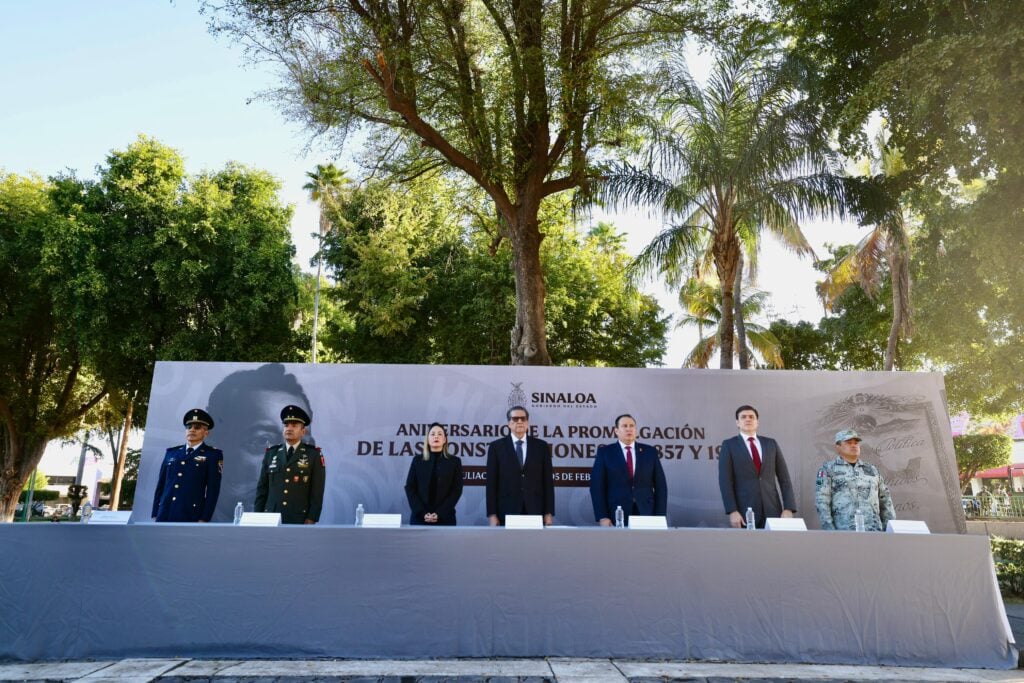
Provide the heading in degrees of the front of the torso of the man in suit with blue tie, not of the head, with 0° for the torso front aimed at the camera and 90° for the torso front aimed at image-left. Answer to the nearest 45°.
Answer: approximately 0°

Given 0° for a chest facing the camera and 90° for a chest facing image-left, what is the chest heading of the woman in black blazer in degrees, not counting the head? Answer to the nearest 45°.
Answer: approximately 0°

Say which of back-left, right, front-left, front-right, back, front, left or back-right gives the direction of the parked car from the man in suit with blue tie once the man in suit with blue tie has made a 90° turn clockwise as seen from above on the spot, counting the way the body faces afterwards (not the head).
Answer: front-right

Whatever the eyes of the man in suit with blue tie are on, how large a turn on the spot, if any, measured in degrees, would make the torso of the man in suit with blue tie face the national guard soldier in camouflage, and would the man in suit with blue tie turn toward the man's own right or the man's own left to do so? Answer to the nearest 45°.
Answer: approximately 90° to the man's own left

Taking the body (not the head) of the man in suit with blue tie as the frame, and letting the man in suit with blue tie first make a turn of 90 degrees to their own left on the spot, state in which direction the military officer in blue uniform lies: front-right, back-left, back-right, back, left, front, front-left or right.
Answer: back

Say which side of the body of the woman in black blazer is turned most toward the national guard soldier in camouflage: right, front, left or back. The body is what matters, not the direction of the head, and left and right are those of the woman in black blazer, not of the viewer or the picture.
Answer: left

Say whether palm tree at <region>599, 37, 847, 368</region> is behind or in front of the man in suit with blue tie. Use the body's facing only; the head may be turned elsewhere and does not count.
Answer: behind
